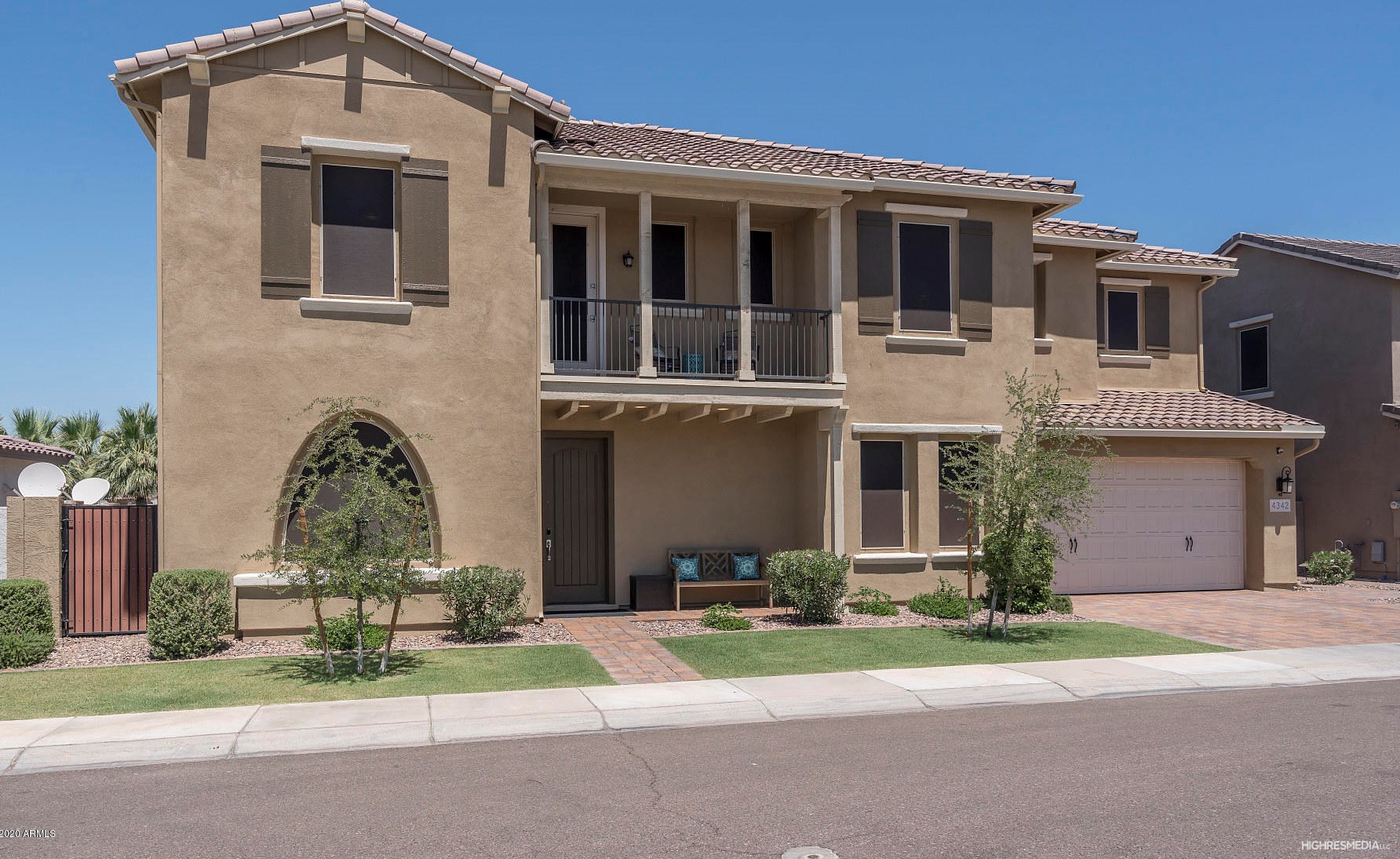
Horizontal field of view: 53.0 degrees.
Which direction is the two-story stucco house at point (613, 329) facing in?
toward the camera

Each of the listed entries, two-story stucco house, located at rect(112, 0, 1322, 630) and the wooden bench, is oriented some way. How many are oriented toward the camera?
2

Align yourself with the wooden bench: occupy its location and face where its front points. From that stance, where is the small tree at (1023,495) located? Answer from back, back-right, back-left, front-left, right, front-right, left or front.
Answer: front-left

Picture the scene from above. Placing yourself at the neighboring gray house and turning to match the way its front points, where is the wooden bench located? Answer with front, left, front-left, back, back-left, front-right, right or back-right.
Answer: right

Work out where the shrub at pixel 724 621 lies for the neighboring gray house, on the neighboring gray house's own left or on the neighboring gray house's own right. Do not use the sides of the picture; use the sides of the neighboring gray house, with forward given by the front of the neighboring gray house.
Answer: on the neighboring gray house's own right

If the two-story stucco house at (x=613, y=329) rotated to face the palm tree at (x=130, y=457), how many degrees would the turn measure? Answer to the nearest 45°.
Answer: approximately 135° to its right

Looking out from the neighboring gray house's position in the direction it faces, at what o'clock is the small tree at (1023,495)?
The small tree is roughly at 2 o'clock from the neighboring gray house.

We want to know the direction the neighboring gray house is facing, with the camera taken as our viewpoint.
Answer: facing the viewer and to the right of the viewer

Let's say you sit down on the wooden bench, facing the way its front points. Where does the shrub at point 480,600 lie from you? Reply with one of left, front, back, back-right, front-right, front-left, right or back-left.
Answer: front-right

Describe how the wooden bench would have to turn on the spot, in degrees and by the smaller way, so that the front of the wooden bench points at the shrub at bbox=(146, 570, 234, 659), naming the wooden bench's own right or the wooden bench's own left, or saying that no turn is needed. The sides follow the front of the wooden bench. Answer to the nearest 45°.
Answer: approximately 45° to the wooden bench's own right

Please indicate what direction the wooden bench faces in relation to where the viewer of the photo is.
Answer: facing the viewer

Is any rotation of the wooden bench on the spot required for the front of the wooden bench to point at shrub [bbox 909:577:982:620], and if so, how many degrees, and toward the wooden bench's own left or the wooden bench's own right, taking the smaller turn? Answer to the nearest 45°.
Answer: approximately 90° to the wooden bench's own left
